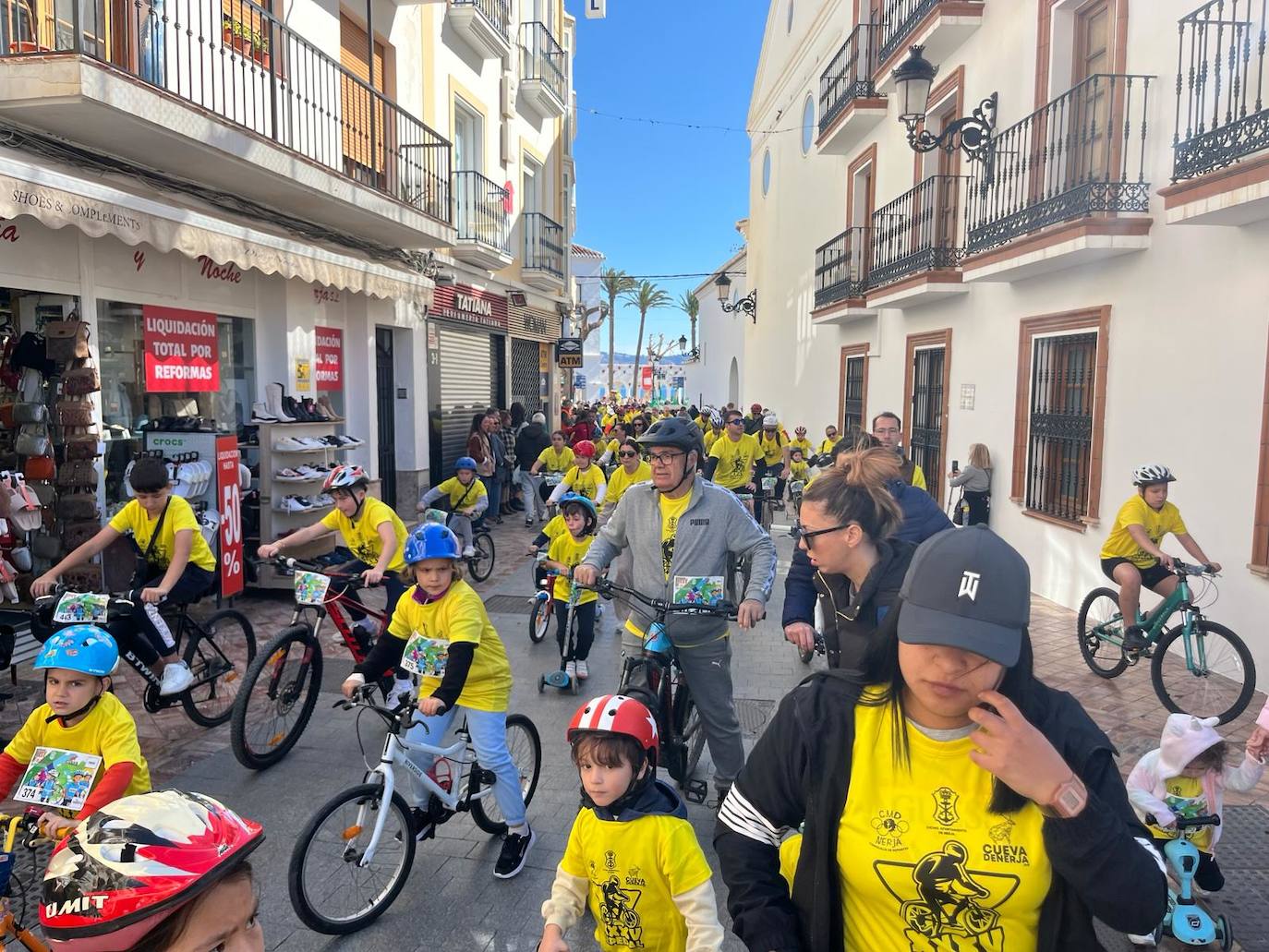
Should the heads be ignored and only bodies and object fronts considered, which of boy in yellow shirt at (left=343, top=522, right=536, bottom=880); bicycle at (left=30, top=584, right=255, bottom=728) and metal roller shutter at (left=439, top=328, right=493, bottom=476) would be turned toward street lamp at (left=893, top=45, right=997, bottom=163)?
the metal roller shutter

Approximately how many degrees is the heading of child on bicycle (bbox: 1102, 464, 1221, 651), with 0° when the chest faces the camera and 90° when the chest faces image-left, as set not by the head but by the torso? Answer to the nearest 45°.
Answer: approximately 315°

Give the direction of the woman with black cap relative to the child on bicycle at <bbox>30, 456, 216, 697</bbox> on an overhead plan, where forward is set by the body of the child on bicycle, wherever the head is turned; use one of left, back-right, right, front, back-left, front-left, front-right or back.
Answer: front-left

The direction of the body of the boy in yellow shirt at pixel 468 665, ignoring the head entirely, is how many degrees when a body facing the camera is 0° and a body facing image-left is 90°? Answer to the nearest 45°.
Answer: approximately 45°

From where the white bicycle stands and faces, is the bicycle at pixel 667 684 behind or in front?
behind
